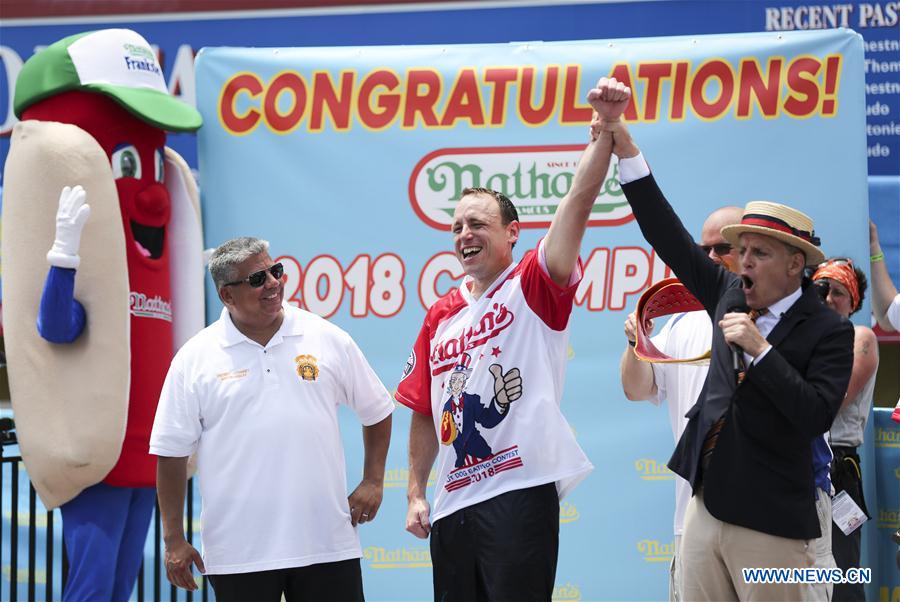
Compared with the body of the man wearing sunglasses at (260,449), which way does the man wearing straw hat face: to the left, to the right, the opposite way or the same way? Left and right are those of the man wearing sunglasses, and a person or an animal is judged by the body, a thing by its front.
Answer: to the right

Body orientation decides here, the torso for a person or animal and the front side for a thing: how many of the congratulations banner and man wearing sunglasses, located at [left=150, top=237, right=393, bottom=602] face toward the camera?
2

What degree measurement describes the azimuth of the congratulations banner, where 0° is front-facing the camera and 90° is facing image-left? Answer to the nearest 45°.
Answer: approximately 0°

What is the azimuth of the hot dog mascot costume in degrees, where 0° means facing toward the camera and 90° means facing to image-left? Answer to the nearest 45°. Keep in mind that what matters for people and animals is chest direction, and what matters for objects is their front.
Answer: approximately 315°

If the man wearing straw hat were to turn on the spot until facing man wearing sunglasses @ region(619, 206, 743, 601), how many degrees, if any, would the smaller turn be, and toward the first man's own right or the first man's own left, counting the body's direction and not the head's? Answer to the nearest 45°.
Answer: approximately 135° to the first man's own right

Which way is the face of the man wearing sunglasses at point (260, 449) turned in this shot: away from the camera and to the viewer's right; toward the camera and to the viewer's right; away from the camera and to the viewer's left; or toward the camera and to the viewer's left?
toward the camera and to the viewer's right

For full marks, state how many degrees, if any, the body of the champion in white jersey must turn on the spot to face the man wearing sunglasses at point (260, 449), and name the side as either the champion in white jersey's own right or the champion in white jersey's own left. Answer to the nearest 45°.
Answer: approximately 45° to the champion in white jersey's own right

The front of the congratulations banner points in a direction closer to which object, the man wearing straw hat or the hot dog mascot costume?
the man wearing straw hat
